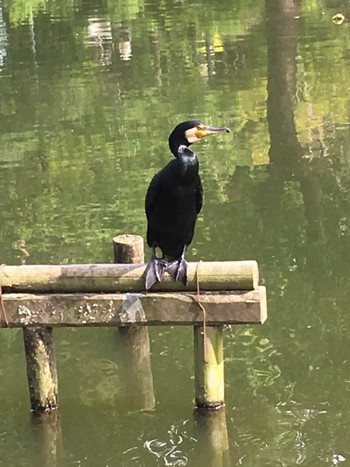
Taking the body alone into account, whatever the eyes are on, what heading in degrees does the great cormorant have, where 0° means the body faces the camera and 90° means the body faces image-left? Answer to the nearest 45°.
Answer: approximately 315°
